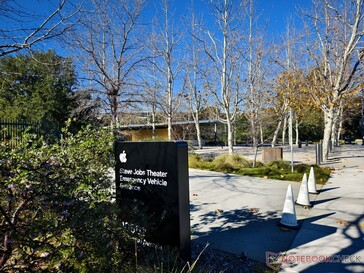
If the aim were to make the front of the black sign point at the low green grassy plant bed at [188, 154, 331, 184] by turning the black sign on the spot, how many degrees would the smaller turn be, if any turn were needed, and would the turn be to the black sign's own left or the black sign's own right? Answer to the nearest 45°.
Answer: approximately 180°

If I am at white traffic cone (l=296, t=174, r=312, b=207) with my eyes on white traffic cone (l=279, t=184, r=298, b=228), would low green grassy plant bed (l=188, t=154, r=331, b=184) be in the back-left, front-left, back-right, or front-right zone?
back-right

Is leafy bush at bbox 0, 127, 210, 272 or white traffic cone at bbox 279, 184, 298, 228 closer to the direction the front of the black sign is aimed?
the leafy bush

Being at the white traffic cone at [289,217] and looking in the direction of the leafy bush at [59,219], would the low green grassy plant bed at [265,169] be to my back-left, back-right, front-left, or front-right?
back-right
